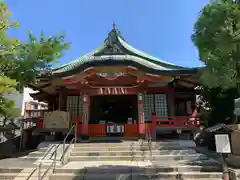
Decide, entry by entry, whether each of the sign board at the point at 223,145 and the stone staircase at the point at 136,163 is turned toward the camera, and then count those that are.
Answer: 2

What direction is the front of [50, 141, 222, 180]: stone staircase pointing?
toward the camera

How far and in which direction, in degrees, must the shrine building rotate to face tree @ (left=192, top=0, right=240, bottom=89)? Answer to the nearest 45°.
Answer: approximately 45° to its left

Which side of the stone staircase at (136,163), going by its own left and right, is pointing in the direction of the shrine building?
back

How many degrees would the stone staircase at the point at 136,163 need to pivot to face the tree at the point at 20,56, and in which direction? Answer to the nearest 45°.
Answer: approximately 90° to its right

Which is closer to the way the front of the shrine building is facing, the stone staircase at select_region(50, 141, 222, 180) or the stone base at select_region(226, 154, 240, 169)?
the stone staircase

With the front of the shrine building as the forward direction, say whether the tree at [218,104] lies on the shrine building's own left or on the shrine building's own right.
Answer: on the shrine building's own left

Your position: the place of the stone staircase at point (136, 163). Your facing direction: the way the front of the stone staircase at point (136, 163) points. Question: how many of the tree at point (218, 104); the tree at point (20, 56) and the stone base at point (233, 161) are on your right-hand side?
1

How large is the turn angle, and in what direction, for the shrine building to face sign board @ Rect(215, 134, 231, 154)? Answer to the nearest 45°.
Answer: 0° — it already faces it

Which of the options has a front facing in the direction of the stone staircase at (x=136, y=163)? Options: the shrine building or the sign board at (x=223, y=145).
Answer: the shrine building

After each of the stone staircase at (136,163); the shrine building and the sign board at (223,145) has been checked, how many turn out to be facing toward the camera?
3

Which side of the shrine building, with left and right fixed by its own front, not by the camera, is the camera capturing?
front

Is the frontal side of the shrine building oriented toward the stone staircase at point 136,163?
yes

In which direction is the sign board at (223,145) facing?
toward the camera
